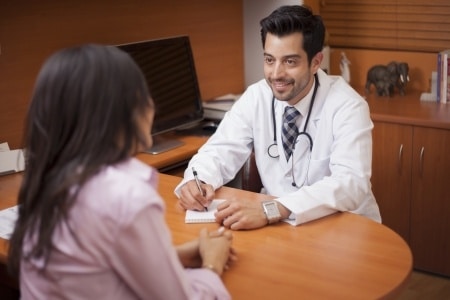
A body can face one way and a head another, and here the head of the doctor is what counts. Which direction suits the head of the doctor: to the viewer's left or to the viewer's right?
to the viewer's left

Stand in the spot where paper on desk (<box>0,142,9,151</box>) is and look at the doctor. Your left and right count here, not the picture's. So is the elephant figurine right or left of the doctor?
left

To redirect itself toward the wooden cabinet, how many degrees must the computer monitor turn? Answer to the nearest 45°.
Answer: approximately 45° to its left

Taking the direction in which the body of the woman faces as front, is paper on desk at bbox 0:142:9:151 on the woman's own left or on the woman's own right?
on the woman's own left

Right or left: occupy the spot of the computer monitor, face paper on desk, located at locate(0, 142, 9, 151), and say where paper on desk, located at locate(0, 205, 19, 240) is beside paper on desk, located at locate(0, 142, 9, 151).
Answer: left

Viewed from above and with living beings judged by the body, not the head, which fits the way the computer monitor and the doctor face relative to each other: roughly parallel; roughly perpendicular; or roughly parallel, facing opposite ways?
roughly perpendicular

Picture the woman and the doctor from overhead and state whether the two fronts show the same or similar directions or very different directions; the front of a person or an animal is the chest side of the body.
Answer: very different directions

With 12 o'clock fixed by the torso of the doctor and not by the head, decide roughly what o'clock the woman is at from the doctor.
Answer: The woman is roughly at 11 o'clock from the doctor.

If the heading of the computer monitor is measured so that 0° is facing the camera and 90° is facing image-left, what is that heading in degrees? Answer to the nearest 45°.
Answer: approximately 315°

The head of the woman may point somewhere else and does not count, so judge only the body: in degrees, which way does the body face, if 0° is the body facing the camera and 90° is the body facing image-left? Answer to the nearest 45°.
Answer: approximately 225°
